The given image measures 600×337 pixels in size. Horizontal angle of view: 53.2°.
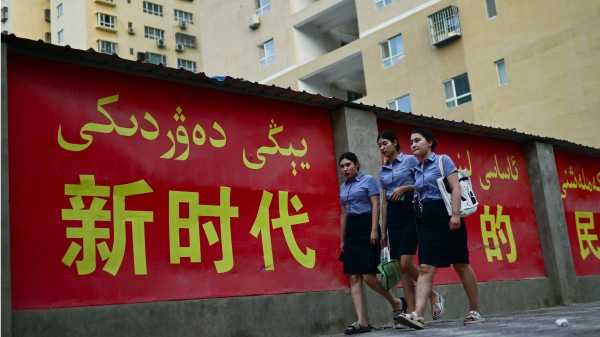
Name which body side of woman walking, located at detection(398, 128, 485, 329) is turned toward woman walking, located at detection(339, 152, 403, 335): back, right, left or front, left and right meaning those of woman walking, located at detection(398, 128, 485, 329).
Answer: right

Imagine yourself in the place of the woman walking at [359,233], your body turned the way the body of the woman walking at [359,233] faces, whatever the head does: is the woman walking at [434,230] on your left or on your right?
on your left

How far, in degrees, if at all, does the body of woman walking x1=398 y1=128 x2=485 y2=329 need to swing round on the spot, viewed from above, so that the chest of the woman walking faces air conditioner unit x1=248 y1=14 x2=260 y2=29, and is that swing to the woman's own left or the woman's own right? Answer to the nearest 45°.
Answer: approximately 135° to the woman's own right

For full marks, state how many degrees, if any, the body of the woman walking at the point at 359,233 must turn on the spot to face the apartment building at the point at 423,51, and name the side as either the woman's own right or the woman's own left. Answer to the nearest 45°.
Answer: approximately 135° to the woman's own right

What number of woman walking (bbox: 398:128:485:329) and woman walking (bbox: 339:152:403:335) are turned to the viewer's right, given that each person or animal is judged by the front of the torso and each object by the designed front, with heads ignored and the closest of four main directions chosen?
0

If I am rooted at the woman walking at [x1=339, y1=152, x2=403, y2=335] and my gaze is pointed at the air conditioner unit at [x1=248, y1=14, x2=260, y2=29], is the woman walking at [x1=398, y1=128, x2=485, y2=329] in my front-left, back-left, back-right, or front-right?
back-right

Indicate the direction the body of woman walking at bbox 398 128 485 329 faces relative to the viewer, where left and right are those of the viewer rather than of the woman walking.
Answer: facing the viewer and to the left of the viewer

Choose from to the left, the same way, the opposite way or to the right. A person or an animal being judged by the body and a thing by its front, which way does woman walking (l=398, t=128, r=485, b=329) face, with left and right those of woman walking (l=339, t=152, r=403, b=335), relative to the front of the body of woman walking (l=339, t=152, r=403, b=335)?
the same way

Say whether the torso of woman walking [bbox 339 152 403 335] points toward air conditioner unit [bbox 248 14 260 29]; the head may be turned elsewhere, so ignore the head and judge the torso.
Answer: no

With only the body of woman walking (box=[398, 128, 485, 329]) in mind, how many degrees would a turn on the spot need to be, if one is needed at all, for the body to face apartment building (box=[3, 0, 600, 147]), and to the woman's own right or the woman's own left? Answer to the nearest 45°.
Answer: approximately 135° to the woman's own right

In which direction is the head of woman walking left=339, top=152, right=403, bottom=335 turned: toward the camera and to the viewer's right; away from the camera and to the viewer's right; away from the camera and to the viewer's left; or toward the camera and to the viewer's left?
toward the camera and to the viewer's left
